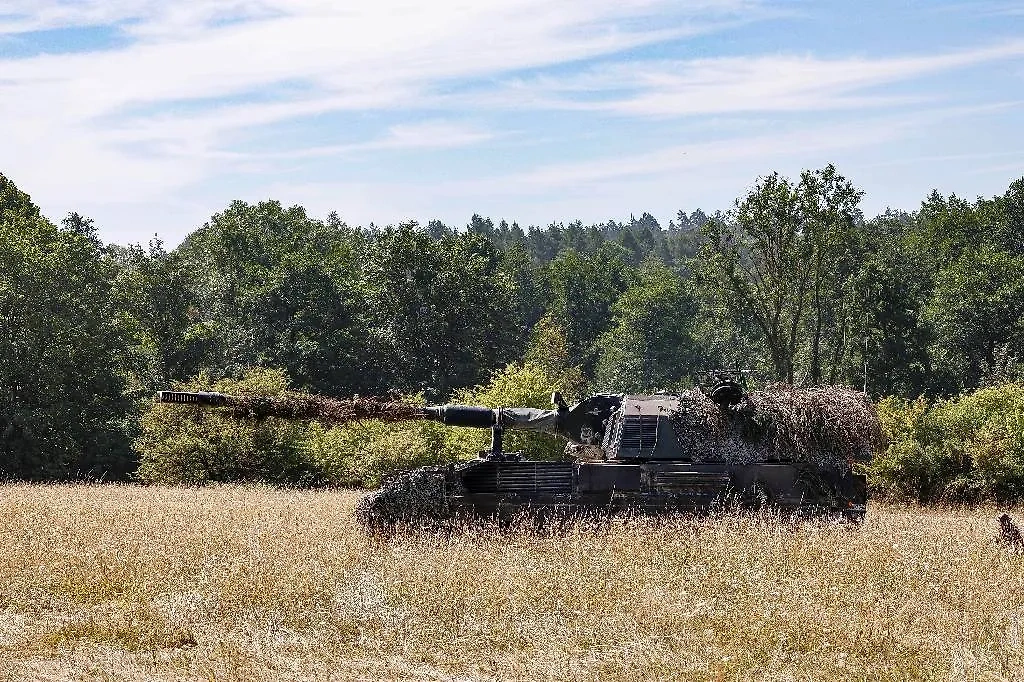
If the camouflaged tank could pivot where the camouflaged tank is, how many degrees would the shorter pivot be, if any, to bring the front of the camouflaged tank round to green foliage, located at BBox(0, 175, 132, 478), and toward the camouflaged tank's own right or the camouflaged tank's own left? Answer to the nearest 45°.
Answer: approximately 45° to the camouflaged tank's own right

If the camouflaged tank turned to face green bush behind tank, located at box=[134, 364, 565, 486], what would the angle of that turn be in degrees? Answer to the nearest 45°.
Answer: approximately 45° to its right

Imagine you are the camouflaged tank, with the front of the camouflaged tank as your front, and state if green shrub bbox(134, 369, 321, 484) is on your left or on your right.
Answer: on your right

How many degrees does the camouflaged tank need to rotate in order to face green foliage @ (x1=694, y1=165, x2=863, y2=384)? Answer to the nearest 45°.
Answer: approximately 90° to its right

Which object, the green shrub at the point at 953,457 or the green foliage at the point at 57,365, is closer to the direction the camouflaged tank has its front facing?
the green foliage

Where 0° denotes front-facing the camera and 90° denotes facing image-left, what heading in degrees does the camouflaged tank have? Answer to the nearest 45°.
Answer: approximately 90°
